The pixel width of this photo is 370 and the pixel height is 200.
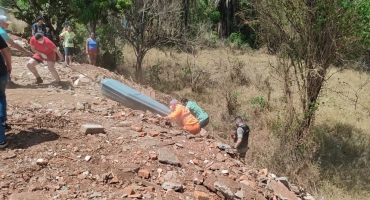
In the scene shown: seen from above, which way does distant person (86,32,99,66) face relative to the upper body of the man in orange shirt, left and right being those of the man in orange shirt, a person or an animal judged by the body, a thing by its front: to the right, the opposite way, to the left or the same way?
to the left

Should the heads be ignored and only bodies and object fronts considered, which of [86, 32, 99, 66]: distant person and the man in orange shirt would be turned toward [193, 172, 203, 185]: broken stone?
the distant person

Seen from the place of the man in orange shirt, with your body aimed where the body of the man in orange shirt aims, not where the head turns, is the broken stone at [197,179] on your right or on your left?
on your left

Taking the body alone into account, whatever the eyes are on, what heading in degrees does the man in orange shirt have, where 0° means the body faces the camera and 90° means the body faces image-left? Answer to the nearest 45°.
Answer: approximately 90°

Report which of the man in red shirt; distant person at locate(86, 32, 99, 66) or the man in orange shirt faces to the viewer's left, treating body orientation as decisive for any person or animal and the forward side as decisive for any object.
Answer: the man in orange shirt

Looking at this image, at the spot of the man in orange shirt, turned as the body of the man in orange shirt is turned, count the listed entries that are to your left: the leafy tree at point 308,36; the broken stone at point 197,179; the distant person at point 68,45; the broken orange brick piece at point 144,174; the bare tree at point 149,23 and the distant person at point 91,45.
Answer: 2

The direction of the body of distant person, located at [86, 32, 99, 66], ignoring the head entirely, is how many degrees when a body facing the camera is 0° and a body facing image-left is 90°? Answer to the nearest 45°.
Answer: approximately 0°

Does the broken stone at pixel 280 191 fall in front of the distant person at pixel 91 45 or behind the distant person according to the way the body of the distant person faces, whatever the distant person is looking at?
in front
